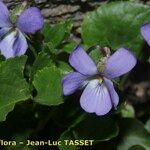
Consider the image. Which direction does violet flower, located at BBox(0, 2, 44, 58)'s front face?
toward the camera
